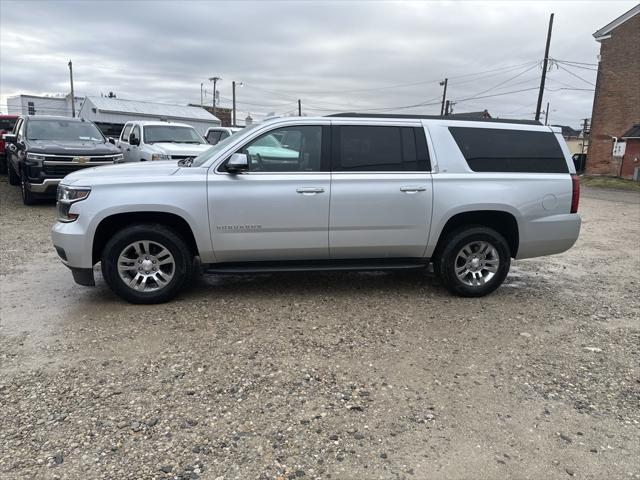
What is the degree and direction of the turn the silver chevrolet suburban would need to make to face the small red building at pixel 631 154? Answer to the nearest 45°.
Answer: approximately 135° to its right

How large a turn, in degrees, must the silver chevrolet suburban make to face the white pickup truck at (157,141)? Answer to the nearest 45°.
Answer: approximately 45° to its right

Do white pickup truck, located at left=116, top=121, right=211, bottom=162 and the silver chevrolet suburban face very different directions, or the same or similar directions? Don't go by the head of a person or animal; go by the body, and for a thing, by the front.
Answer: very different directions

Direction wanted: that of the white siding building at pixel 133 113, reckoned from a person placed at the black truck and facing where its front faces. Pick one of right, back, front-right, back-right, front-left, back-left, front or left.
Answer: back-left

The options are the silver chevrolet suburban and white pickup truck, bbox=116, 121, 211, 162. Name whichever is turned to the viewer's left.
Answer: the silver chevrolet suburban

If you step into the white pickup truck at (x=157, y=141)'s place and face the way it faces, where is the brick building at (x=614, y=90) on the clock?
The brick building is roughly at 10 o'clock from the white pickup truck.

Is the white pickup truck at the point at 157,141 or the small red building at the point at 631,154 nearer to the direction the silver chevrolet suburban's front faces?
the white pickup truck

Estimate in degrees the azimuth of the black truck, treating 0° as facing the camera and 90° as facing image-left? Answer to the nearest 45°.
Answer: approximately 315°

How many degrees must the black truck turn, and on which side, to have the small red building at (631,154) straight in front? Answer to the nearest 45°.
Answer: approximately 45° to its left

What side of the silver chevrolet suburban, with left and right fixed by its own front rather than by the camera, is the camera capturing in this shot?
left

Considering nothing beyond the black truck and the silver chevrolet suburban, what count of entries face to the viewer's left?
1

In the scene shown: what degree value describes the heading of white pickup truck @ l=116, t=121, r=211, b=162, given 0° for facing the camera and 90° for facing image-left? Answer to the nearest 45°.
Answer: approximately 315°

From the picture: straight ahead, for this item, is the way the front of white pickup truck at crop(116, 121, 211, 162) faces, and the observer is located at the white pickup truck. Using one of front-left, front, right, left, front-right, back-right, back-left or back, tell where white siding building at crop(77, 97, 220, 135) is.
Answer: back-left

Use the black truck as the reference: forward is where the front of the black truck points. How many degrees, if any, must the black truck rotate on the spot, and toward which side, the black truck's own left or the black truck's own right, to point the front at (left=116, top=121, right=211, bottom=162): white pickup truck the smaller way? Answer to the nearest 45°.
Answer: approximately 45° to the black truck's own left
